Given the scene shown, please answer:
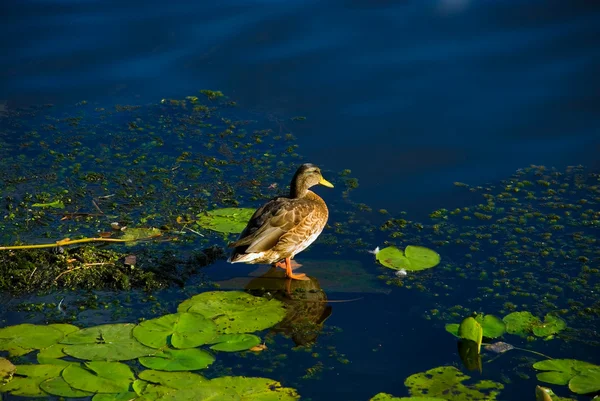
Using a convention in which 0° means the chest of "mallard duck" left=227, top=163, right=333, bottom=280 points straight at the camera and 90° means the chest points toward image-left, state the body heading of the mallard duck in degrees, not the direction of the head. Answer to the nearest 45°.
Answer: approximately 270°

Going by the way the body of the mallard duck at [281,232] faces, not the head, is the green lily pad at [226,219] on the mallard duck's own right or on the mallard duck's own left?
on the mallard duck's own left

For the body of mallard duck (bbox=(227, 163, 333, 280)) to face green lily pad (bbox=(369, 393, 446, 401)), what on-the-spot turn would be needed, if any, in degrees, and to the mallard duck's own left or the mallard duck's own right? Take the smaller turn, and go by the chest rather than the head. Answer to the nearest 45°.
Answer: approximately 90° to the mallard duck's own right

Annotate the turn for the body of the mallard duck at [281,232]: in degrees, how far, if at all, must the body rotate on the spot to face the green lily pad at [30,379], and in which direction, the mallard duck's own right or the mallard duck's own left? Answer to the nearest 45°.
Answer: approximately 135° to the mallard duck's own right

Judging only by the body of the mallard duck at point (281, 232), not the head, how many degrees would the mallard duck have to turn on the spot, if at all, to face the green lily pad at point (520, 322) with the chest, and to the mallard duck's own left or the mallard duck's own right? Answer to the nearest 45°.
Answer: approximately 45° to the mallard duck's own right

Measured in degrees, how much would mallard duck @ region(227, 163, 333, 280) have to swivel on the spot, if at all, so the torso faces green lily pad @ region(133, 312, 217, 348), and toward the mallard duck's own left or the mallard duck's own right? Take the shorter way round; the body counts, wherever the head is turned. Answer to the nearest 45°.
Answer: approximately 135° to the mallard duck's own right

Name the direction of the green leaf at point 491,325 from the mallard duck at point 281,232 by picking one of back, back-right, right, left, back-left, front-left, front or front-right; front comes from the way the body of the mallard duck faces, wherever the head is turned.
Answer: front-right

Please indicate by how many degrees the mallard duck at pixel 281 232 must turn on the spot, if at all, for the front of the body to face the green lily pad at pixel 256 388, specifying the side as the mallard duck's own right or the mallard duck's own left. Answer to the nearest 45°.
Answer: approximately 90° to the mallard duck's own right

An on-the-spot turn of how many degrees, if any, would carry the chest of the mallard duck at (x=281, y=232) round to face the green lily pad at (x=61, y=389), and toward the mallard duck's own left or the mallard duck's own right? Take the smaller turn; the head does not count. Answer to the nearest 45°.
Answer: approximately 135° to the mallard duck's own right

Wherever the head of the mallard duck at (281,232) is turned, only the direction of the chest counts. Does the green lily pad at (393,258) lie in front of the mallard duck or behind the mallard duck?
in front
